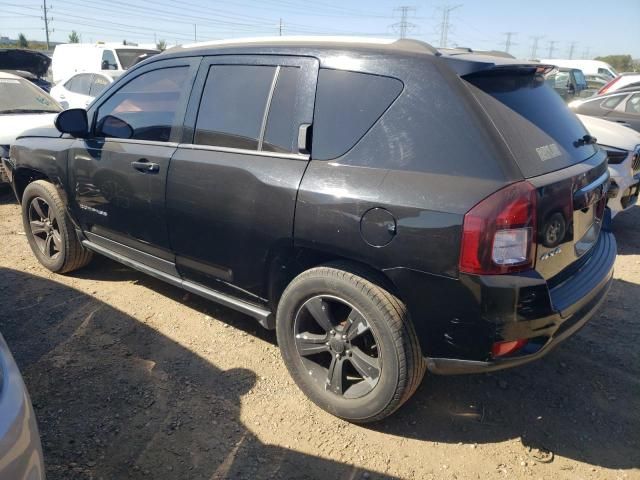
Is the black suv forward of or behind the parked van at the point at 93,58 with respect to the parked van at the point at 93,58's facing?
forward

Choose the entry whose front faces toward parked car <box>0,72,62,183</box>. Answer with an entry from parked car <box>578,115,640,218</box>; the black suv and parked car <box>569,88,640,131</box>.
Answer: the black suv

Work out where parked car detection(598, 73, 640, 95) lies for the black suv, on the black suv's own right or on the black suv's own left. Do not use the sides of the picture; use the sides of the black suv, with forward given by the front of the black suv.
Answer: on the black suv's own right

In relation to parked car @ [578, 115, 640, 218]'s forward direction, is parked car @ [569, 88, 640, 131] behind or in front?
behind

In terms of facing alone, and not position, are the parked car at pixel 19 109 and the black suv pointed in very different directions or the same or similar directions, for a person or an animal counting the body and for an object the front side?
very different directions

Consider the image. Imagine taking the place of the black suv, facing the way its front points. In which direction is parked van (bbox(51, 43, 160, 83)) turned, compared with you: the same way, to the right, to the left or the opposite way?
the opposite way

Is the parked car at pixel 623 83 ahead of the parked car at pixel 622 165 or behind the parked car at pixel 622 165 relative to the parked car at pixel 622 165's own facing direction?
behind

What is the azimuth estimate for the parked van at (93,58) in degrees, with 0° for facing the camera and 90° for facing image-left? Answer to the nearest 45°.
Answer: approximately 315°

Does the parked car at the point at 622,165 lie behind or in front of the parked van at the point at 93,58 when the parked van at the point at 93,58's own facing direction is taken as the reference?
in front

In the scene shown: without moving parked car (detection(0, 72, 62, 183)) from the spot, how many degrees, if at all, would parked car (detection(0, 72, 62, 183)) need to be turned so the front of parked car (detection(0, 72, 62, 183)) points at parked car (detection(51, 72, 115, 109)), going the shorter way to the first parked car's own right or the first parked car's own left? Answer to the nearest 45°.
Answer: approximately 135° to the first parked car's own left
